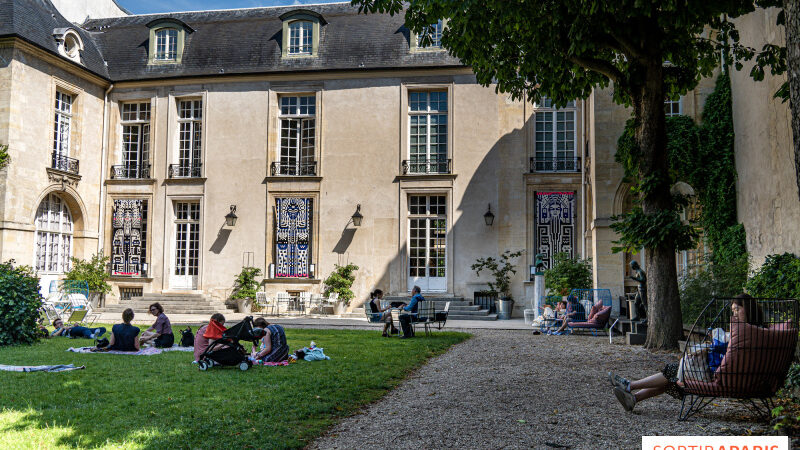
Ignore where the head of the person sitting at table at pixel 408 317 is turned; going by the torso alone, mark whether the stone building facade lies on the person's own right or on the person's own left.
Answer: on the person's own right

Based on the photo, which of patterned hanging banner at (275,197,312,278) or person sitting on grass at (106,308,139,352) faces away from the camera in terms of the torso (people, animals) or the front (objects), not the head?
the person sitting on grass

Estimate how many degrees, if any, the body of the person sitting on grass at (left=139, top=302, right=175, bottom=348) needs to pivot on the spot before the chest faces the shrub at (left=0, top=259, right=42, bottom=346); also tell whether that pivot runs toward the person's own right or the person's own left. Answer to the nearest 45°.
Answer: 0° — they already face it

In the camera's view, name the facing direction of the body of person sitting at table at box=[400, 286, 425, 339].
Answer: to the viewer's left

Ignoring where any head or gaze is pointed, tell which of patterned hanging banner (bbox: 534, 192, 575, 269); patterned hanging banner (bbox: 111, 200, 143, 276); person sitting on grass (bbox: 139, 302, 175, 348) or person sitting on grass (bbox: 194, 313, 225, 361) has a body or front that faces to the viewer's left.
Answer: person sitting on grass (bbox: 139, 302, 175, 348)

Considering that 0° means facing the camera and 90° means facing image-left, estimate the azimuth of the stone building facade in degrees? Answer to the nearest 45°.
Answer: approximately 0°

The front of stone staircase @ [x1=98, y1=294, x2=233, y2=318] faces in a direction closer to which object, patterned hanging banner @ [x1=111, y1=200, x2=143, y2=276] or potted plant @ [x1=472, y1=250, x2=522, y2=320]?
the potted plant

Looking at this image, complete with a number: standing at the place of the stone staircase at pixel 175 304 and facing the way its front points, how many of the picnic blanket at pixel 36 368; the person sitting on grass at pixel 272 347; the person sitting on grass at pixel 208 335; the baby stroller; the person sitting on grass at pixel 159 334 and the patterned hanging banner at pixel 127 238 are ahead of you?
5

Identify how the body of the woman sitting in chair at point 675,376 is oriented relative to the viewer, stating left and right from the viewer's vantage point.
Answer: facing to the left of the viewer

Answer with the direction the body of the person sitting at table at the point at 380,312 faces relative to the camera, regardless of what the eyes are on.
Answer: to the viewer's right

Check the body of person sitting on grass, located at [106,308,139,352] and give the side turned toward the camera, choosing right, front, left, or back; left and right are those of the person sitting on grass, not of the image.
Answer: back

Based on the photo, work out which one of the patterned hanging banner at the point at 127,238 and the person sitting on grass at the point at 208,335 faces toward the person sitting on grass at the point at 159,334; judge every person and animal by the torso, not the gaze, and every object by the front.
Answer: the patterned hanging banner

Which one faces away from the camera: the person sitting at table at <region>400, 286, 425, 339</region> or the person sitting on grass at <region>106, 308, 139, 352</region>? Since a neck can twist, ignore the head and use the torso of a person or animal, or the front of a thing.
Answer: the person sitting on grass
